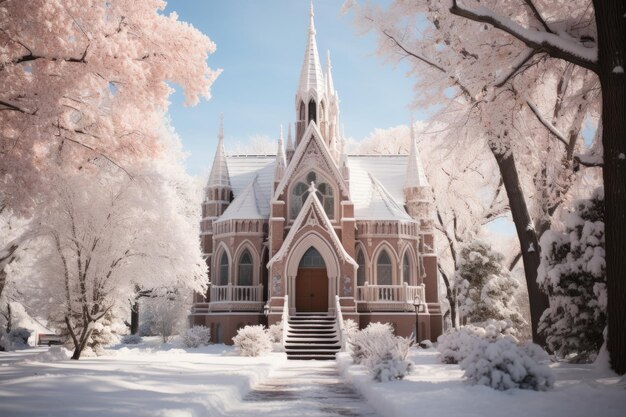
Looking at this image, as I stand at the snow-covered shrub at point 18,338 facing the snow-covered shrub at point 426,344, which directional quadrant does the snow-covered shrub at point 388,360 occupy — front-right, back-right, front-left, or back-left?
front-right

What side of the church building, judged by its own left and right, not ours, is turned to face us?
front

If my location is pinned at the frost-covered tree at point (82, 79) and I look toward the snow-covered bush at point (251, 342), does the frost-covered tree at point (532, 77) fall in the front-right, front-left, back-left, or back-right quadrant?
front-right

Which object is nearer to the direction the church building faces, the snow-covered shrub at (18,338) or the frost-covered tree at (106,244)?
the frost-covered tree

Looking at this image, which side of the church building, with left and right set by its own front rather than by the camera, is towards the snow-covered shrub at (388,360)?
front

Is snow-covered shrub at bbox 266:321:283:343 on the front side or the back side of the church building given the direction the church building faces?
on the front side

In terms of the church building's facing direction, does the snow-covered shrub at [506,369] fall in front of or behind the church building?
in front

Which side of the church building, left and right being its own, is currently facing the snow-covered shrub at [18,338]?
right

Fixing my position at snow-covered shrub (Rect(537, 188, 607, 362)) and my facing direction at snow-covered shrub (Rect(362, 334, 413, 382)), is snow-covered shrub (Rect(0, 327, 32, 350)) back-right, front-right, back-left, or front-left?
front-right

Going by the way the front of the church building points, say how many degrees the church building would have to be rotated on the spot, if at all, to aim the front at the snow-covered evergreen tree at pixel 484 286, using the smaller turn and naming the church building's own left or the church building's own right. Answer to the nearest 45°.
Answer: approximately 45° to the church building's own left
